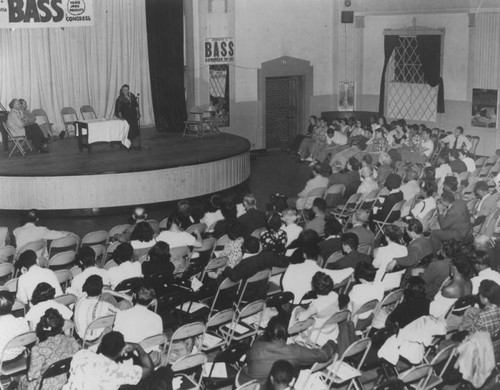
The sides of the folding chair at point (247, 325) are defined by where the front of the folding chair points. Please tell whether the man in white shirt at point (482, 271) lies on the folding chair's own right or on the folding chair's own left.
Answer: on the folding chair's own right

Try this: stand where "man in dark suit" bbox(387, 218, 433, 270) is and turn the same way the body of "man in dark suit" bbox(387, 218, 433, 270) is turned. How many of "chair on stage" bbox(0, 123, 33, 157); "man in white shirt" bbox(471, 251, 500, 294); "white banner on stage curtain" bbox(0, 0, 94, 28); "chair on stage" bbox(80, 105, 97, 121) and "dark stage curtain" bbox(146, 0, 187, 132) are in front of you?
4

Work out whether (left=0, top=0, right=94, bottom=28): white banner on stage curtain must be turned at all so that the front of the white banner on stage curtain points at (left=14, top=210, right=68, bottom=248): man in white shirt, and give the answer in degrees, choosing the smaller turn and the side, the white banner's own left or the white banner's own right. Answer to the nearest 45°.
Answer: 0° — it already faces them

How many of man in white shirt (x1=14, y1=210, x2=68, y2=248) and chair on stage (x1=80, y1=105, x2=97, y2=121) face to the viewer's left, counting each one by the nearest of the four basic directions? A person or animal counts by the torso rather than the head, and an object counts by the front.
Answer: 0

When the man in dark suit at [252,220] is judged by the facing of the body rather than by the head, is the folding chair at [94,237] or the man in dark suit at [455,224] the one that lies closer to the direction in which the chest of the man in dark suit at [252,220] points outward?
the folding chair

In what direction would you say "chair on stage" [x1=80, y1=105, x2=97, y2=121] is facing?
toward the camera

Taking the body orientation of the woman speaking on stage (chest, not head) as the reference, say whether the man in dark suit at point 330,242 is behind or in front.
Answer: in front

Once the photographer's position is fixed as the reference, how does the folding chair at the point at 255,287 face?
facing away from the viewer and to the left of the viewer

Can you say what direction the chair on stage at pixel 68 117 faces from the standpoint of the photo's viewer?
facing the viewer and to the right of the viewer

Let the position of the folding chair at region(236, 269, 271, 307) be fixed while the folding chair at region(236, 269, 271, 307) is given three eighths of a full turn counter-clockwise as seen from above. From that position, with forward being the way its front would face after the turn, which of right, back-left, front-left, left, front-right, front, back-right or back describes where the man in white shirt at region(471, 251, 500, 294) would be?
left

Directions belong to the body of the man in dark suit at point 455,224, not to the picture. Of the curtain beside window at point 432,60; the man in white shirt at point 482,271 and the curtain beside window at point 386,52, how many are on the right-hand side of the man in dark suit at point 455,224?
2

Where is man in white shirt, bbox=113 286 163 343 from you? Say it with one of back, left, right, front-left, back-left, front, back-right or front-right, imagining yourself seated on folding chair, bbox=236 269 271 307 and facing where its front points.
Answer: left

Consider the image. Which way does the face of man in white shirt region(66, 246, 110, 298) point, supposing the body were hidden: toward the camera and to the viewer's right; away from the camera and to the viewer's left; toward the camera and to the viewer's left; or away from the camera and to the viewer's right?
away from the camera and to the viewer's left

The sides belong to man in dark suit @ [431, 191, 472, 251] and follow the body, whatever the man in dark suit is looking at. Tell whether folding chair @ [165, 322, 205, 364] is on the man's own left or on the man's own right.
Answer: on the man's own left

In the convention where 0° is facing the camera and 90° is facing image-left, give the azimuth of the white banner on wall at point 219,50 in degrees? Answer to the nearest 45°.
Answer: approximately 0°
